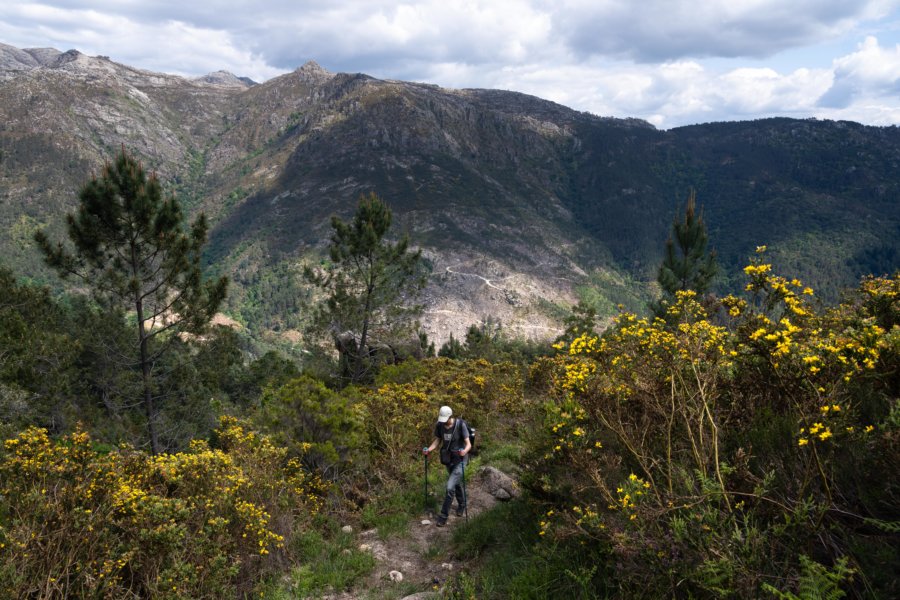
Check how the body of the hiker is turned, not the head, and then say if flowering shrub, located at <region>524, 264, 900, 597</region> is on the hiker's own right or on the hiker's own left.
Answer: on the hiker's own left

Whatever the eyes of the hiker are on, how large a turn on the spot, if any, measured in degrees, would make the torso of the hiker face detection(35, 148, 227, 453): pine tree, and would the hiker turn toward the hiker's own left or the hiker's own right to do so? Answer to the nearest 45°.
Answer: approximately 90° to the hiker's own right

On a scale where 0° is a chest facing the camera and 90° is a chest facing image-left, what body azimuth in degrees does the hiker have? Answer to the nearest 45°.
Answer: approximately 45°

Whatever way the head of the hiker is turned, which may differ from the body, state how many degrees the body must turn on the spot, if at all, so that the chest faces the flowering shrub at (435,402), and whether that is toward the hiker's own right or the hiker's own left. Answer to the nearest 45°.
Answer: approximately 135° to the hiker's own right

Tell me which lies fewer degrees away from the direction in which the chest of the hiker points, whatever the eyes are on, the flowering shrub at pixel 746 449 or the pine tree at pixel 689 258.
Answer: the flowering shrub

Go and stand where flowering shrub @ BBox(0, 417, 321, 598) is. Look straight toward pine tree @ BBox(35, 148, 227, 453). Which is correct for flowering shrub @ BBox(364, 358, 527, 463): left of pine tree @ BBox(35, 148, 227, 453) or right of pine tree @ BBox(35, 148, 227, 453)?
right
